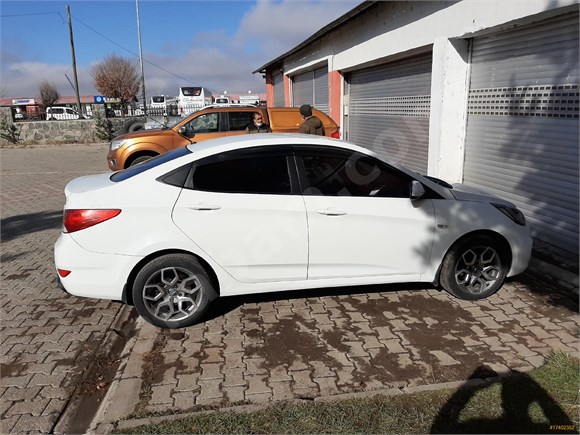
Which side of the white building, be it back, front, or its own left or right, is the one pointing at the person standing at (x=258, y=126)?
right

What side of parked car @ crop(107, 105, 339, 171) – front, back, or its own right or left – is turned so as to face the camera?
left

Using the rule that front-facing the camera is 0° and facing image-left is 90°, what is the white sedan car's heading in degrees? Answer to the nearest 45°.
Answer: approximately 270°

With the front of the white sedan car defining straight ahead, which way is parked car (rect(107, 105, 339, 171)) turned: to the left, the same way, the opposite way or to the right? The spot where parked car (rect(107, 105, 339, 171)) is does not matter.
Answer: the opposite way

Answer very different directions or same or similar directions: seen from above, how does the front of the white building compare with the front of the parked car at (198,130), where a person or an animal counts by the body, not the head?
same or similar directions

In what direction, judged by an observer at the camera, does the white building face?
facing the viewer and to the left of the viewer

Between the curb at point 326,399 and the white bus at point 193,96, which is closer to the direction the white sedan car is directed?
the curb

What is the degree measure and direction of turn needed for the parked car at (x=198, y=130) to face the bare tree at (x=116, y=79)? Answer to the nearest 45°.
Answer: approximately 90° to its right

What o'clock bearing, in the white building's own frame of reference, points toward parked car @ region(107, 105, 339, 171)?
The parked car is roughly at 2 o'clock from the white building.

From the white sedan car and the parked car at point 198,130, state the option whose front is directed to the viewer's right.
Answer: the white sedan car

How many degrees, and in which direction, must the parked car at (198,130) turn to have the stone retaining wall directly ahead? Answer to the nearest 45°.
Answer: approximately 45° to its right

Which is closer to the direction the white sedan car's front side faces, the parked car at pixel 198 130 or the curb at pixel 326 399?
the curb

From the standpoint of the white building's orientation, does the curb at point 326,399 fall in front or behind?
in front

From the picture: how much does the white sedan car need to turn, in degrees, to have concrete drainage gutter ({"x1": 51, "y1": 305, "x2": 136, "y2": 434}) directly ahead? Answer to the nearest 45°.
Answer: approximately 135° to its right

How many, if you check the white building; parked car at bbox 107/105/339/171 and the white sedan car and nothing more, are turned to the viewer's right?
1

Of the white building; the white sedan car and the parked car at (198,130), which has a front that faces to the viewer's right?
the white sedan car

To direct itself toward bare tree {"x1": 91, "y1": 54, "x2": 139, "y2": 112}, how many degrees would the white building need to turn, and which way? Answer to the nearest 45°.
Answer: approximately 90° to its right

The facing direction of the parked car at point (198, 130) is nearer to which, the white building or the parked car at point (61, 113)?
the parked car

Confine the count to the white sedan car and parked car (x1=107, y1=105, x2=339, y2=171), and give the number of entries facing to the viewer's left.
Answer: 1
